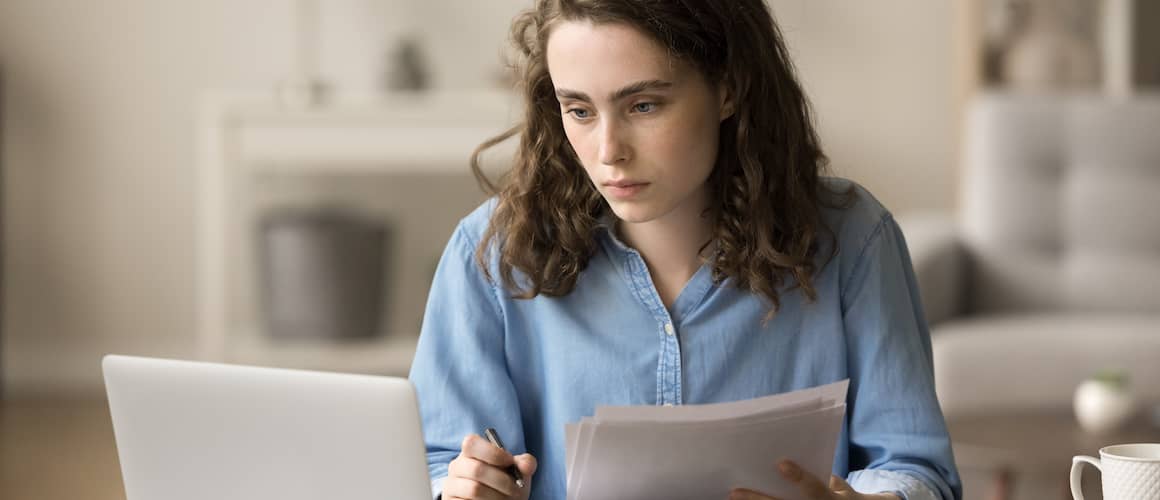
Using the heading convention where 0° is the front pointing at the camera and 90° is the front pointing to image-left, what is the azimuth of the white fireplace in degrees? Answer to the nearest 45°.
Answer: approximately 0°

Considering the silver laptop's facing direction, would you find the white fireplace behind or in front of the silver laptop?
in front

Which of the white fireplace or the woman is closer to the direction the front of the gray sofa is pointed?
the woman

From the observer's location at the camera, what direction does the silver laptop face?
facing away from the viewer and to the right of the viewer

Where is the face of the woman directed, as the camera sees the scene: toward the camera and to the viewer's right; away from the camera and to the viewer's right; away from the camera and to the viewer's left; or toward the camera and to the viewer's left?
toward the camera and to the viewer's left

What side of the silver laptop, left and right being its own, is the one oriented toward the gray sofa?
front

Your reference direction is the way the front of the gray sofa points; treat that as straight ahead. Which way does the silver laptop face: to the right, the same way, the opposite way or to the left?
the opposite way

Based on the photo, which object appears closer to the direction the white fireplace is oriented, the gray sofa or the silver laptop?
the silver laptop

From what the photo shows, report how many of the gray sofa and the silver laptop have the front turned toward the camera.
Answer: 1

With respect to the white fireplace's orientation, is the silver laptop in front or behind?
in front

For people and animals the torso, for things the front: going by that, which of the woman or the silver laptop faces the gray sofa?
the silver laptop

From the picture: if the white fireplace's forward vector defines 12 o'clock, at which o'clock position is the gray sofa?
The gray sofa is roughly at 10 o'clock from the white fireplace.
